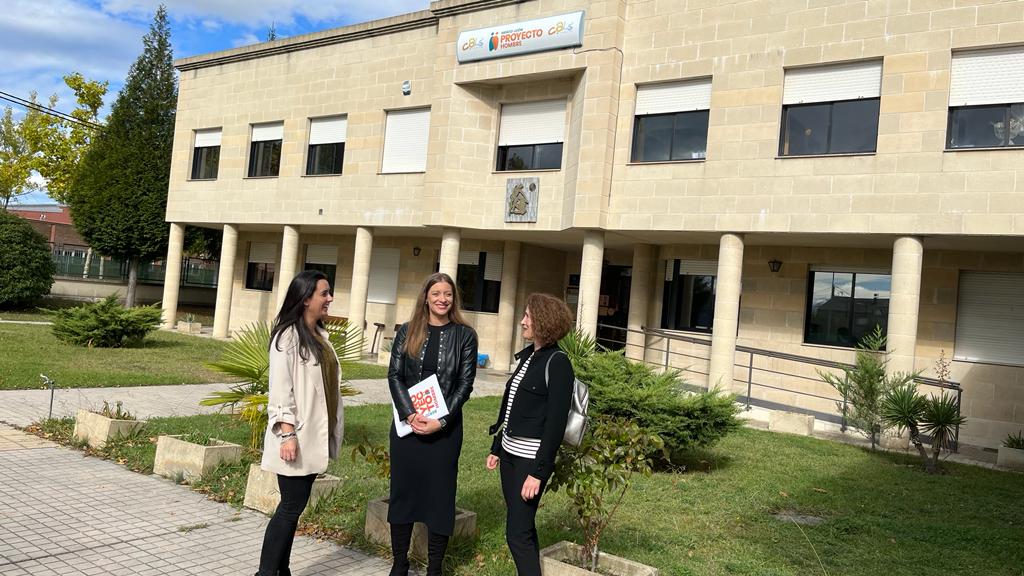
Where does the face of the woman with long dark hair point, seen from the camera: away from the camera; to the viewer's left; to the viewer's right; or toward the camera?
to the viewer's right

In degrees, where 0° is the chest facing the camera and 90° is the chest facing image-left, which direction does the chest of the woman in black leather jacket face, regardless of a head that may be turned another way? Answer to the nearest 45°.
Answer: approximately 0°

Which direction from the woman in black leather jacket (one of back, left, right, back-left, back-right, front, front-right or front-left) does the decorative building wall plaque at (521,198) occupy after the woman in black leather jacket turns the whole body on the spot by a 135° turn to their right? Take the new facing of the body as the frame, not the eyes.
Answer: front-right

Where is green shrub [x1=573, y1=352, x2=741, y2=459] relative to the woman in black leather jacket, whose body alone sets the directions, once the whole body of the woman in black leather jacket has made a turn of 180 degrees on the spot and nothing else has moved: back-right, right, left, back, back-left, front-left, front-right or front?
front-right

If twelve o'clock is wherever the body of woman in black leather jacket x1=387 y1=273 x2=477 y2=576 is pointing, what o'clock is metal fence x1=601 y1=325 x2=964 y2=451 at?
The metal fence is roughly at 7 o'clock from the woman in black leather jacket.

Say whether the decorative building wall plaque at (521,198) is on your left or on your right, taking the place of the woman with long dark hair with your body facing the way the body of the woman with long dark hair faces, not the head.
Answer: on your left

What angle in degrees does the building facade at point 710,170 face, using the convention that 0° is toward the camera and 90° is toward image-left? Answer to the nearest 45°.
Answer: approximately 45°

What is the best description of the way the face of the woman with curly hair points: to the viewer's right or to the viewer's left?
to the viewer's left

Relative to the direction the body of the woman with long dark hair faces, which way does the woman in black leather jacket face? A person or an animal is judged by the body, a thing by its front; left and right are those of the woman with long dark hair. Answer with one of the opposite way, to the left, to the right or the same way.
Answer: to the right

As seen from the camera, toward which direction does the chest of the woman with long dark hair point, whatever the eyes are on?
to the viewer's right
